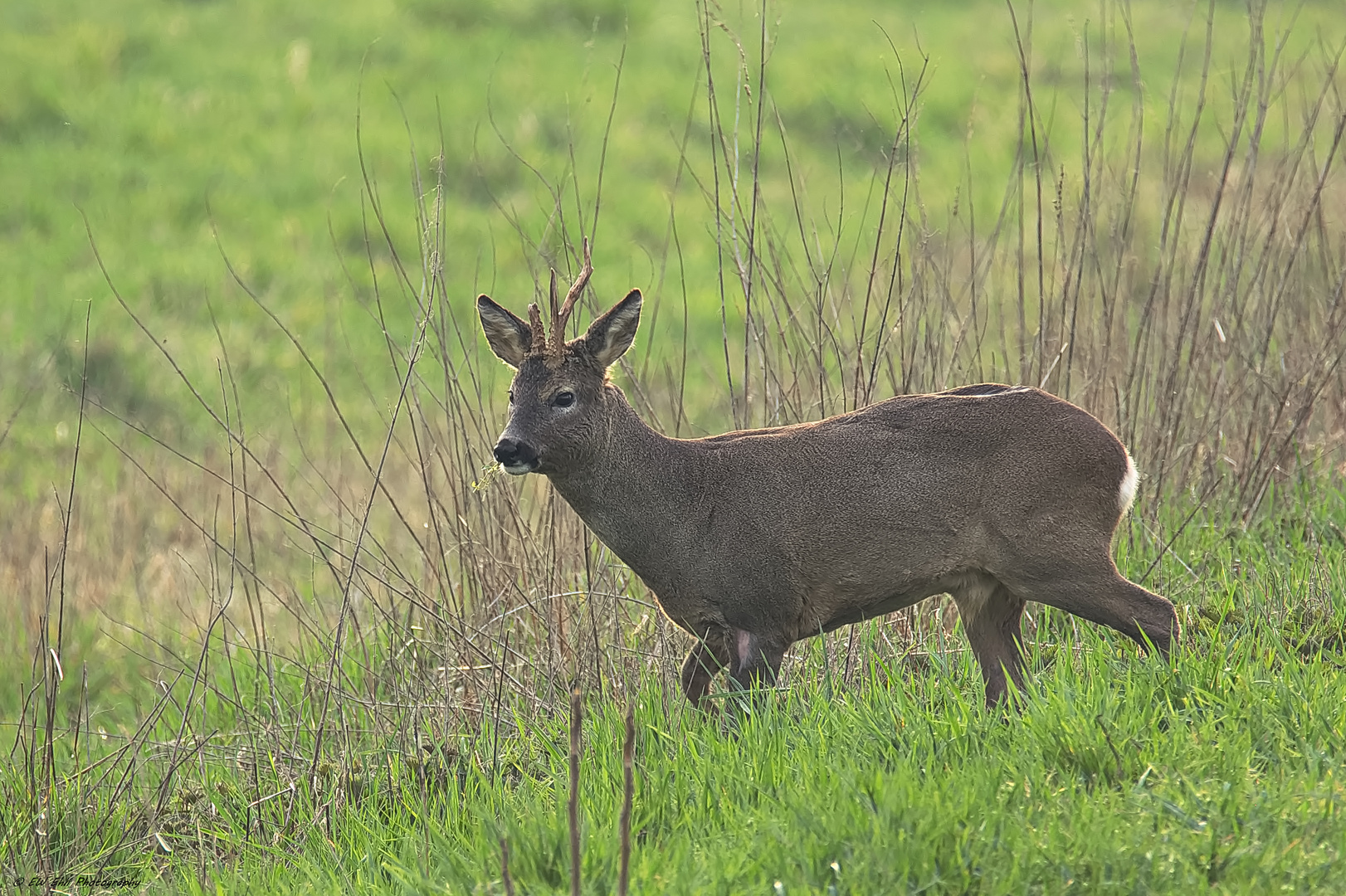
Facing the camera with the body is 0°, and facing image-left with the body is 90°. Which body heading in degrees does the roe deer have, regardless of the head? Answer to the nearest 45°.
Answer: approximately 90°
